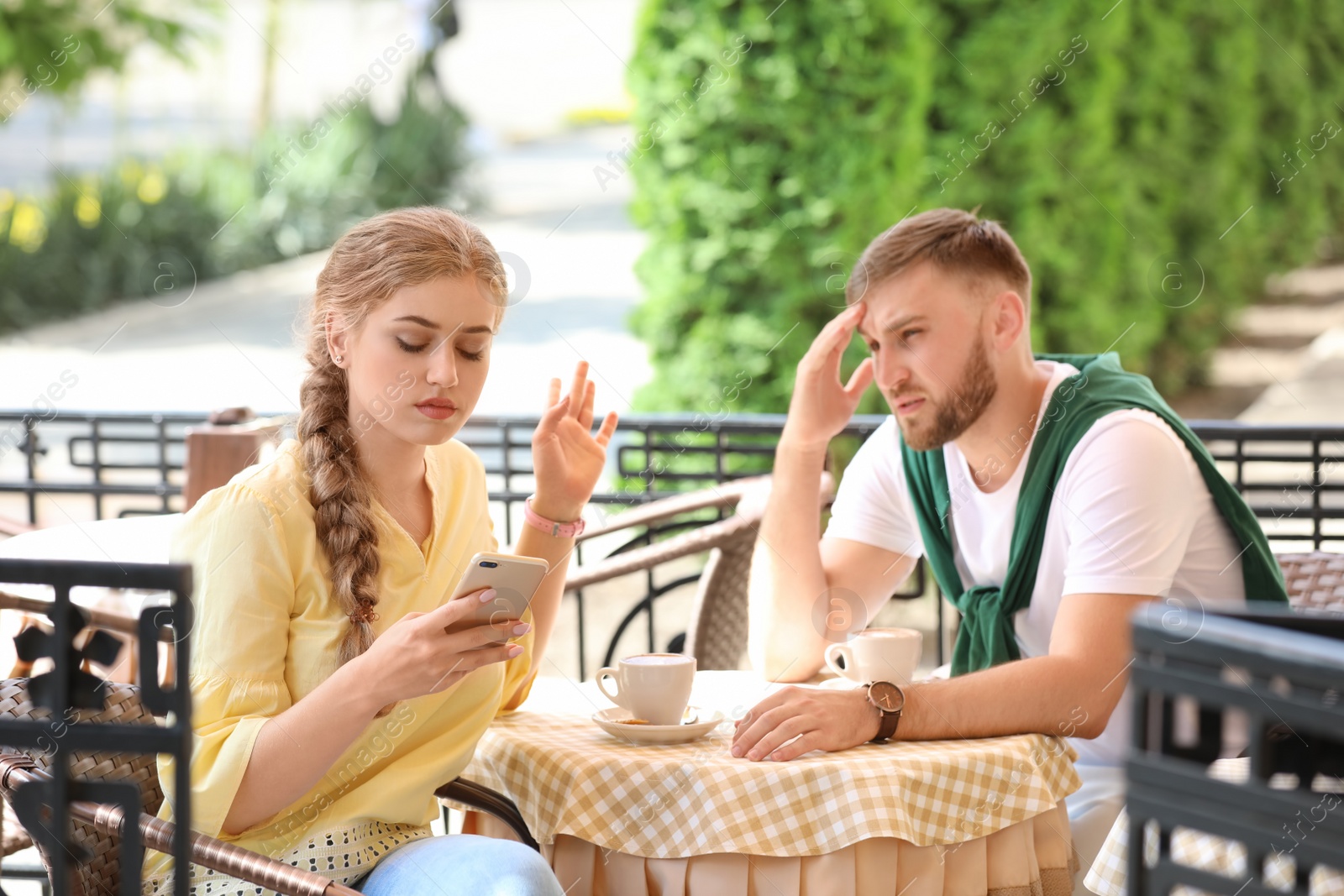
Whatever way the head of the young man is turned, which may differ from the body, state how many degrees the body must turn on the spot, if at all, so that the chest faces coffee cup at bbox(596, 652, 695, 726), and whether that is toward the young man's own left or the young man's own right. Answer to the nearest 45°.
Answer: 0° — they already face it

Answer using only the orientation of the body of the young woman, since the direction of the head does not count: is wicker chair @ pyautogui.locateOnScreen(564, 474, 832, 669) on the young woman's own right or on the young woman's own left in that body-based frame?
on the young woman's own left

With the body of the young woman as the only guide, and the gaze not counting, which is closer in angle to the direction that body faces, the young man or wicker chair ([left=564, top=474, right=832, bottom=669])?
the young man

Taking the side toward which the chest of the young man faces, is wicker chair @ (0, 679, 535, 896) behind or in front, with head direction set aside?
in front

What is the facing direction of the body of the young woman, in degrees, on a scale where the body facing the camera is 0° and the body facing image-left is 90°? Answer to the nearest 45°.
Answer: approximately 315°

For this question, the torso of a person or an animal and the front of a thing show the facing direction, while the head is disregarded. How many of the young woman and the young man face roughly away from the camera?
0

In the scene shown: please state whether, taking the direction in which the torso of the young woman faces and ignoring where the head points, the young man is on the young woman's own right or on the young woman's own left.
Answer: on the young woman's own left

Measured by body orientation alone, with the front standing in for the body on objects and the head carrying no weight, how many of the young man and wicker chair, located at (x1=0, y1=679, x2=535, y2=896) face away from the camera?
0

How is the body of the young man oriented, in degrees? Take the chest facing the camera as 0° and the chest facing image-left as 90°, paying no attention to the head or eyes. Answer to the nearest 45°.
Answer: approximately 45°

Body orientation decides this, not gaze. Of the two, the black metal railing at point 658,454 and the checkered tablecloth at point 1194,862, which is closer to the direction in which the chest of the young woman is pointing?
the checkered tablecloth

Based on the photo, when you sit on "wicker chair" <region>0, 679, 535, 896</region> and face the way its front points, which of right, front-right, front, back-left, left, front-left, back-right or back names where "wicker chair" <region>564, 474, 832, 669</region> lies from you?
left

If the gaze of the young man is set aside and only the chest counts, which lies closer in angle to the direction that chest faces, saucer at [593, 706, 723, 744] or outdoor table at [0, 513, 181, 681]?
the saucer

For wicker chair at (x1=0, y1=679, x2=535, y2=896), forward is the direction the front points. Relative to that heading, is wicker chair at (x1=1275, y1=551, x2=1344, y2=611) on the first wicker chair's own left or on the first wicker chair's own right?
on the first wicker chair's own left

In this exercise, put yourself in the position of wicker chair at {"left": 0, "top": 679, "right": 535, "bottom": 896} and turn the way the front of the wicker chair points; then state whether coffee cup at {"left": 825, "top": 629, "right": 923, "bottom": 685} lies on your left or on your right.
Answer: on your left

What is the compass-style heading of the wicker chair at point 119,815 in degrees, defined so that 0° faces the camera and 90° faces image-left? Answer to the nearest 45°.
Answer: approximately 315°
